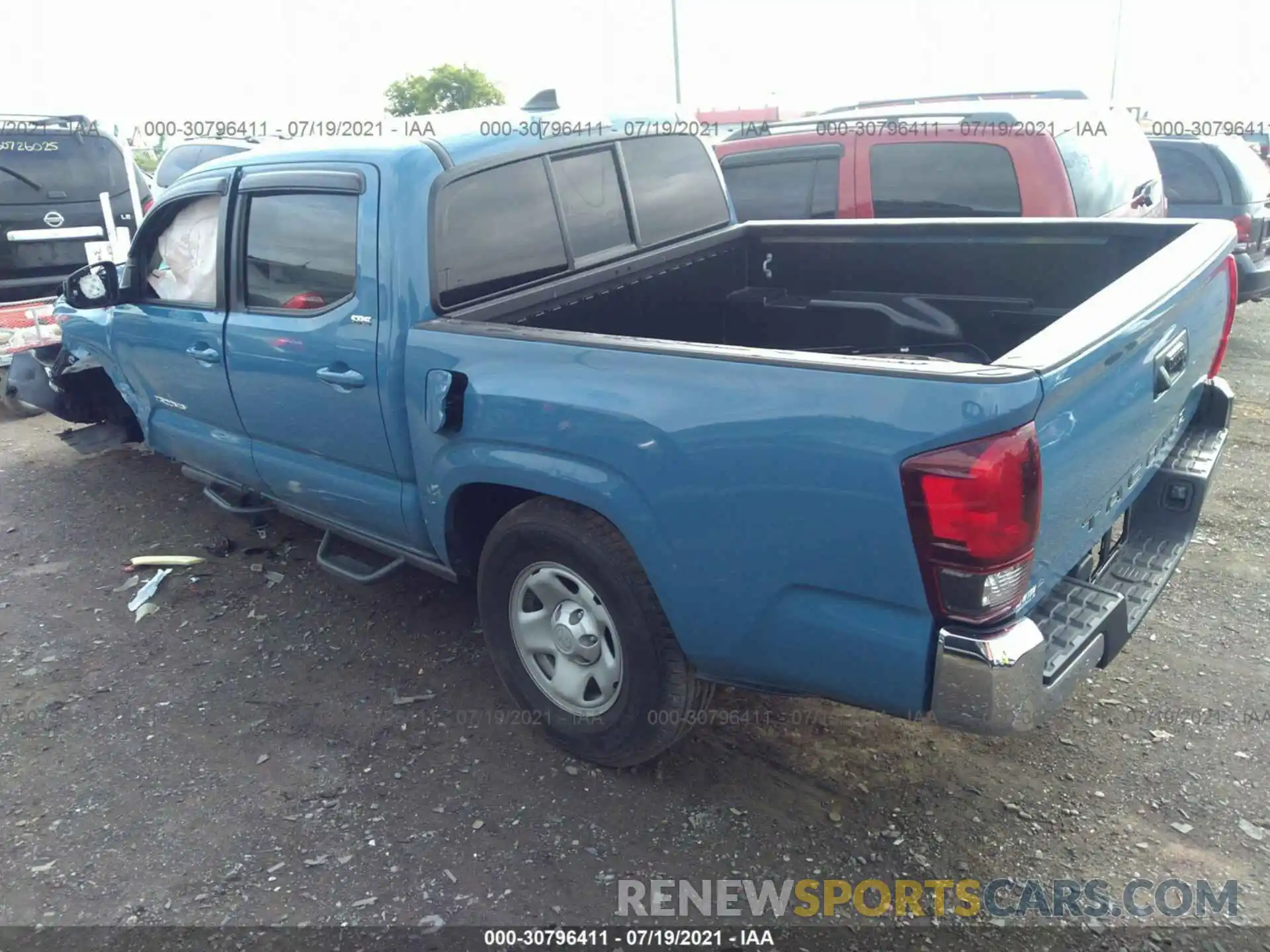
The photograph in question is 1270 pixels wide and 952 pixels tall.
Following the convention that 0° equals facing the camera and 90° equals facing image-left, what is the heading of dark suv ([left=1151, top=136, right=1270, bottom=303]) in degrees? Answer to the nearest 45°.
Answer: approximately 135°

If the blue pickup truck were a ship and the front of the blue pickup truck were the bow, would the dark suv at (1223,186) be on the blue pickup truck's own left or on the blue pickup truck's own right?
on the blue pickup truck's own right

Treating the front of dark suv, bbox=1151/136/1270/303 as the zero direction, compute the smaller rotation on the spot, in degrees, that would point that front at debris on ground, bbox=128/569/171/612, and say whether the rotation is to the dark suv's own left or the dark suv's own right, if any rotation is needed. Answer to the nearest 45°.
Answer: approximately 90° to the dark suv's own left

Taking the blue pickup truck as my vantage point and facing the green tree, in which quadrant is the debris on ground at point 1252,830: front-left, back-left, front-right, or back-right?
back-right

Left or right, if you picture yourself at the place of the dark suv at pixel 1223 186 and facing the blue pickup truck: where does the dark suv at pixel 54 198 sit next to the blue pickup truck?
right

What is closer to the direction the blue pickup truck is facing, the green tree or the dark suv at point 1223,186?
the green tree

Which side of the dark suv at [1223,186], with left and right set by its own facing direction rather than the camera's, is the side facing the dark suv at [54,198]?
left

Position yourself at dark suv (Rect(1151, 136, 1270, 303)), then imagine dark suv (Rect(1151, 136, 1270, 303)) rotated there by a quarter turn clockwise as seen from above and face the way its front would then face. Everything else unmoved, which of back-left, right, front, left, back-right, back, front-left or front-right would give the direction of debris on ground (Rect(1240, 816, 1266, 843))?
back-right

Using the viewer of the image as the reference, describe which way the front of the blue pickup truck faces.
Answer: facing away from the viewer and to the left of the viewer

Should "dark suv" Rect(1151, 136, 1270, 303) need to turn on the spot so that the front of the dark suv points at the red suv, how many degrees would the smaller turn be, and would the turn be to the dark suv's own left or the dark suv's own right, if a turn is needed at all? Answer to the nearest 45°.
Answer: approximately 90° to the dark suv's own left

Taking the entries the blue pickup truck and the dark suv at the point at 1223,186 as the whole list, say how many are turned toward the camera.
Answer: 0

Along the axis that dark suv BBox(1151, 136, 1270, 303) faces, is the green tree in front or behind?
in front

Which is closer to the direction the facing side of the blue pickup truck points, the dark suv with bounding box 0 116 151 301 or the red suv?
the dark suv
